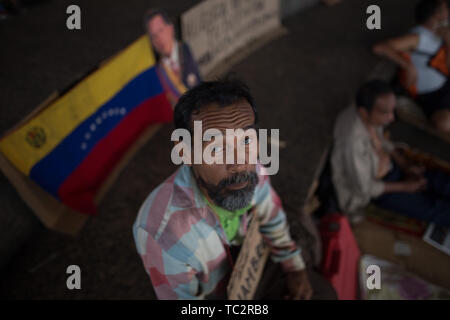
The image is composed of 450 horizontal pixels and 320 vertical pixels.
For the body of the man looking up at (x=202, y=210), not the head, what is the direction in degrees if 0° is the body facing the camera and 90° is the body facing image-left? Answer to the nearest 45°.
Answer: approximately 315°

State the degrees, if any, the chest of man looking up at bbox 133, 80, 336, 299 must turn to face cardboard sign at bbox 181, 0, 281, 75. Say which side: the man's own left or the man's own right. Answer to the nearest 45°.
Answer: approximately 135° to the man's own left

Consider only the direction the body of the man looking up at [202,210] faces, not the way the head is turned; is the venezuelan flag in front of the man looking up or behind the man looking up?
behind
